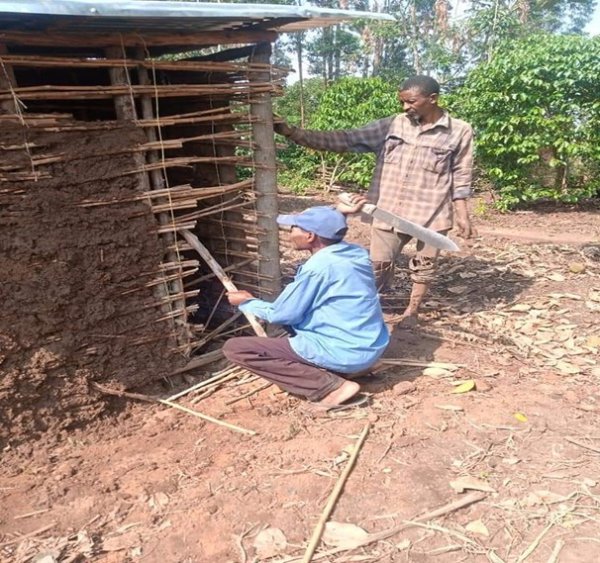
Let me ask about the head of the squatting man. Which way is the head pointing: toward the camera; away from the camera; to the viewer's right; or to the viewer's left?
to the viewer's left

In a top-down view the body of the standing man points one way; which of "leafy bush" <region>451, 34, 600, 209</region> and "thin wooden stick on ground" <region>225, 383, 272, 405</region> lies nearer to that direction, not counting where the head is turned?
the thin wooden stick on ground

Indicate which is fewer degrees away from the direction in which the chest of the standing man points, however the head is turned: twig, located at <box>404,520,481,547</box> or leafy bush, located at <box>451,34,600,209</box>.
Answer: the twig

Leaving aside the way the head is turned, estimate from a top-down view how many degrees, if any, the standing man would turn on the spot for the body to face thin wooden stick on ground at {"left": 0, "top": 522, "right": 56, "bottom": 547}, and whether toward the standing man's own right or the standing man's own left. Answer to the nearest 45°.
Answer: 0° — they already face it

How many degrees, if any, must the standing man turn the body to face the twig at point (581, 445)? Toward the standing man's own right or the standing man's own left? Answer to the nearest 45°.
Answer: approximately 90° to the standing man's own left

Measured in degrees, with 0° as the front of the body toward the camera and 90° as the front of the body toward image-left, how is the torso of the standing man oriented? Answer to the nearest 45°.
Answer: approximately 45°

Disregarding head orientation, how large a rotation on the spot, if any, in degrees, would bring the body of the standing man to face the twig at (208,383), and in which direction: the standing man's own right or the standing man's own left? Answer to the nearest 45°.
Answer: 0° — they already face it

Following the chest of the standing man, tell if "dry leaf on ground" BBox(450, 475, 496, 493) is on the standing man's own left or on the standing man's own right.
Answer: on the standing man's own left

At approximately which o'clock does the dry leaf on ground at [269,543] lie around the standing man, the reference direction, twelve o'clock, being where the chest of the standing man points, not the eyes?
The dry leaf on ground is roughly at 11 o'clock from the standing man.

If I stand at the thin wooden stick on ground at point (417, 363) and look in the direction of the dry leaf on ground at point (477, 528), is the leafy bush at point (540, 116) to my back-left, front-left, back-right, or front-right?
back-left

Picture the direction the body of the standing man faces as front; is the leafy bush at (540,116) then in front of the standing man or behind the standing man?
behind
